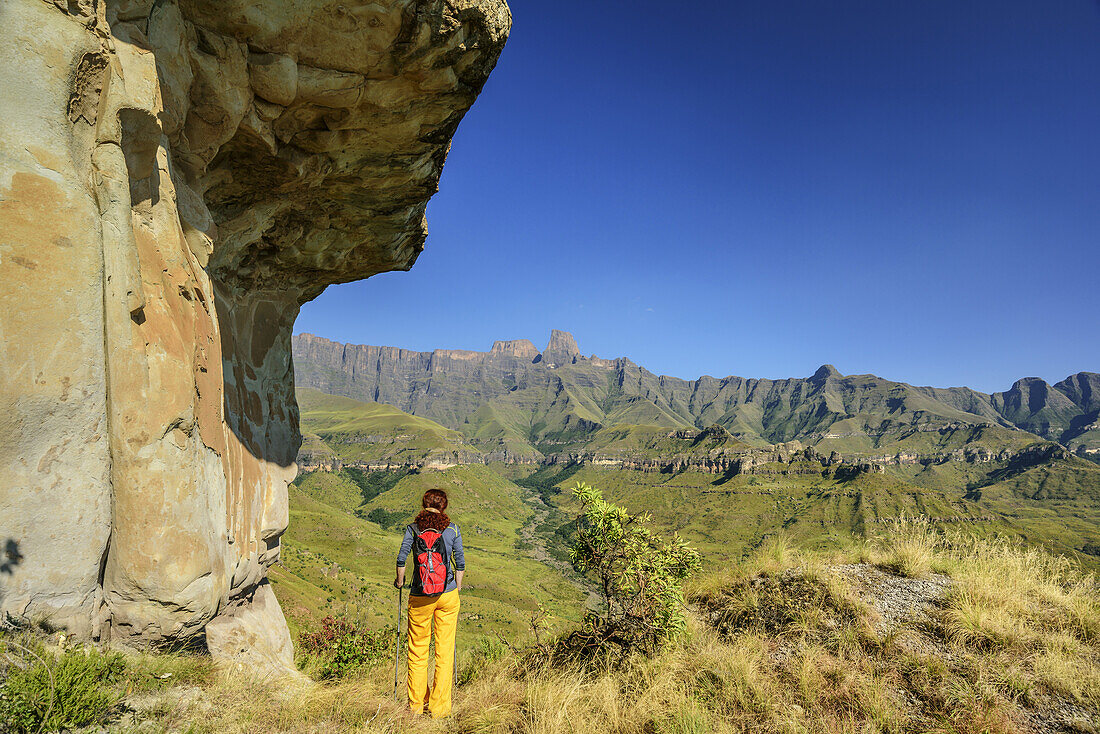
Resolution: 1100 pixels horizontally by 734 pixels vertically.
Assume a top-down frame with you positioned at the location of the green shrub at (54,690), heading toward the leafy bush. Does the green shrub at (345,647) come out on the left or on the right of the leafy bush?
left

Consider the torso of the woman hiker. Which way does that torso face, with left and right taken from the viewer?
facing away from the viewer

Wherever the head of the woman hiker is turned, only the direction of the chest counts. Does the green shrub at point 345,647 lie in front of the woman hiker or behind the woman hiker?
in front

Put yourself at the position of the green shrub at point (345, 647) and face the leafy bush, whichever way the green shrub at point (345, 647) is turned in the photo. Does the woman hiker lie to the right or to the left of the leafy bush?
right

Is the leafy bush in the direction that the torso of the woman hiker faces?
no
